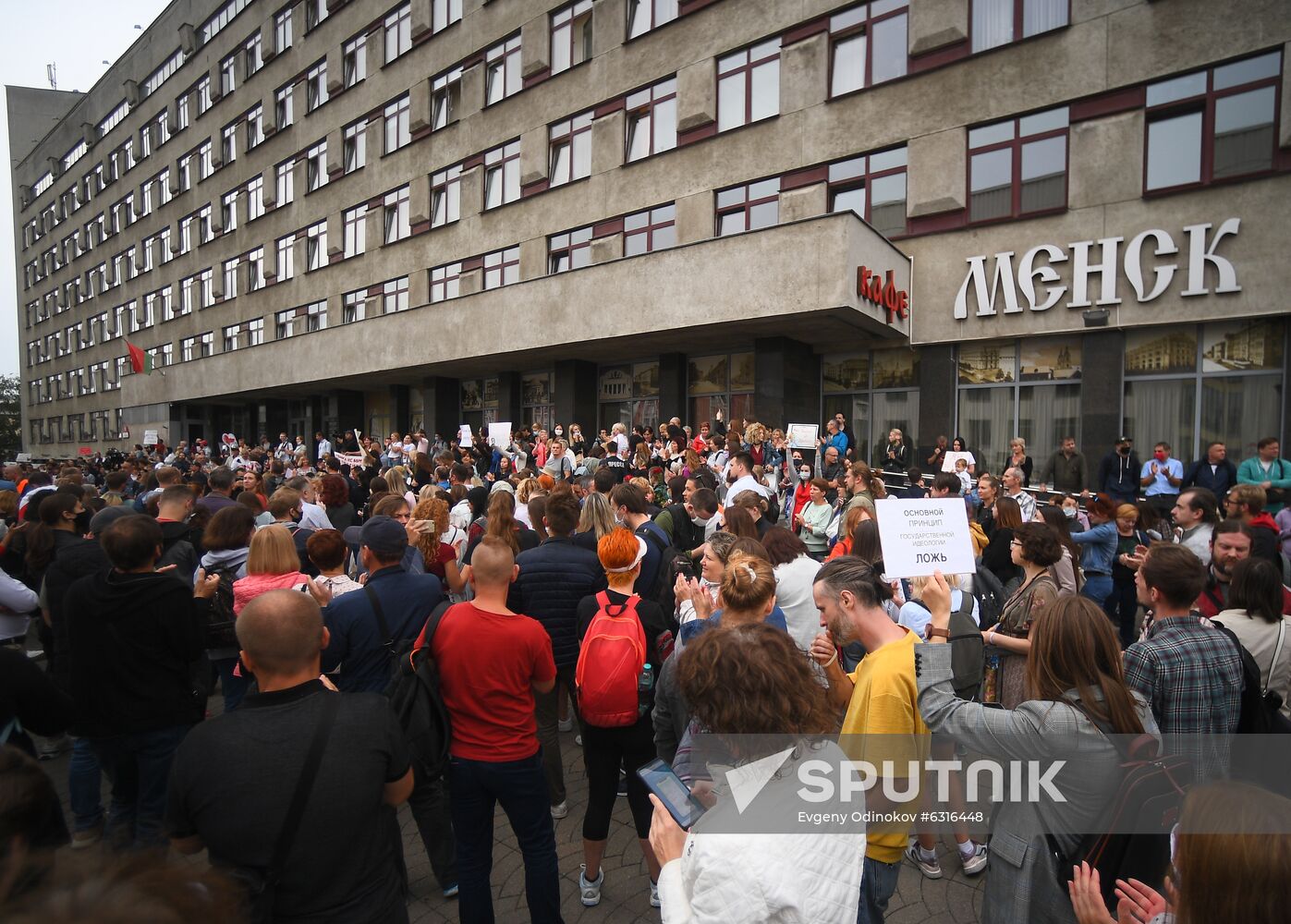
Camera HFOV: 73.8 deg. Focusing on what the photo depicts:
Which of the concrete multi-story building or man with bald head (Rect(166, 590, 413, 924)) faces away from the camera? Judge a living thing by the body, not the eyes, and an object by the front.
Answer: the man with bald head

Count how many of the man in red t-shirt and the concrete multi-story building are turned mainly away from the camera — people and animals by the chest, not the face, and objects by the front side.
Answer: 1

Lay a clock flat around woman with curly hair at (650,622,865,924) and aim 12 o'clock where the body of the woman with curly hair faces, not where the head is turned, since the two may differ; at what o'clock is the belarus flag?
The belarus flag is roughly at 12 o'clock from the woman with curly hair.

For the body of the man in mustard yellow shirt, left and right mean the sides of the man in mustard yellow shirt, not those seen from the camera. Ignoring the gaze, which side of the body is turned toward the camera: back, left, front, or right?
left

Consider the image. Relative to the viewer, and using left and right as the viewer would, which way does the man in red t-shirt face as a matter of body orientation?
facing away from the viewer

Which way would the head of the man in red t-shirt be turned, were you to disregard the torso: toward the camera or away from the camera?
away from the camera

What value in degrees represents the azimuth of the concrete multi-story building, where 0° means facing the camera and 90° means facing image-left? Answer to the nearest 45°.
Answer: approximately 45°

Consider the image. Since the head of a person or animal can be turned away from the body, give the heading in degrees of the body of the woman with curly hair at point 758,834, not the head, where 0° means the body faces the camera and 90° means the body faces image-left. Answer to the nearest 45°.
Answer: approximately 135°

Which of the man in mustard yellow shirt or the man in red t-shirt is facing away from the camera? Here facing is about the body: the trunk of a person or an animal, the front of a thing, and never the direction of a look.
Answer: the man in red t-shirt

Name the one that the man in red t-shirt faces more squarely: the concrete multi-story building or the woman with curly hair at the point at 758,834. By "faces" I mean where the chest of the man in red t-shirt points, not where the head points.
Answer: the concrete multi-story building

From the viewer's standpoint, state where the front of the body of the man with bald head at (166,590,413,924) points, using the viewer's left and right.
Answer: facing away from the viewer

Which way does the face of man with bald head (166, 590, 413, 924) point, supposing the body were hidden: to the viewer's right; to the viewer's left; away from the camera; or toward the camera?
away from the camera

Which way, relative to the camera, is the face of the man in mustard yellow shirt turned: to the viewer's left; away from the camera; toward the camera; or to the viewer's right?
to the viewer's left
